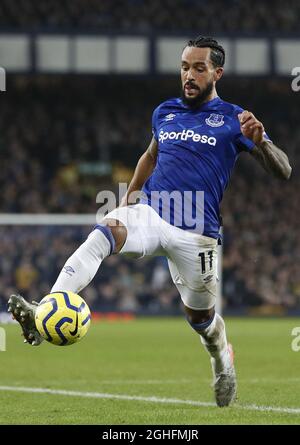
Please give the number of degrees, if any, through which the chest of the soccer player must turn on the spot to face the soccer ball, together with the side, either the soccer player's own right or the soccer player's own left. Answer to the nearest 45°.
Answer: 0° — they already face it

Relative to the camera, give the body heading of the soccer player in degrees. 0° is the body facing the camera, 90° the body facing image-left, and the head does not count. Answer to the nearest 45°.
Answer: approximately 45°
